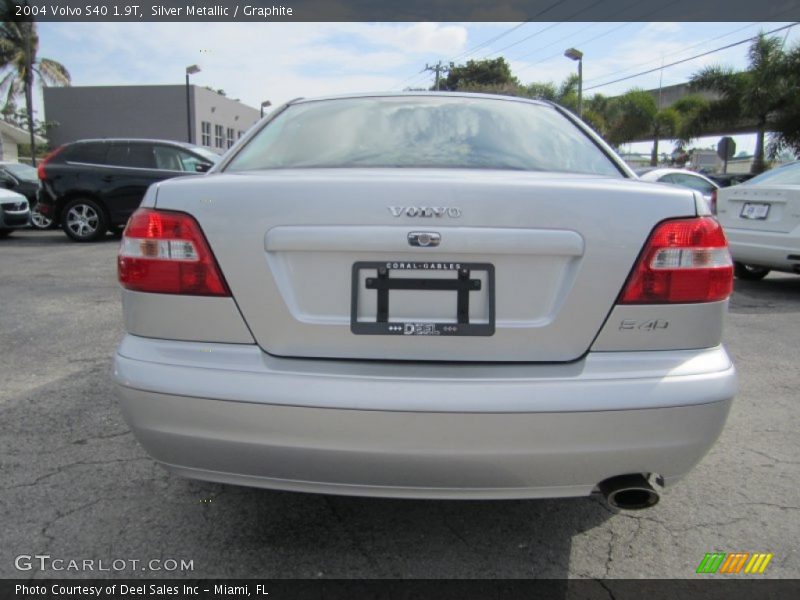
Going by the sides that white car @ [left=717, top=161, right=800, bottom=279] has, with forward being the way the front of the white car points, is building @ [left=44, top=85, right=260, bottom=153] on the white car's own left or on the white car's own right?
on the white car's own left

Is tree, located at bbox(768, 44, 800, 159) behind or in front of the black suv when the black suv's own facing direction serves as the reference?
in front

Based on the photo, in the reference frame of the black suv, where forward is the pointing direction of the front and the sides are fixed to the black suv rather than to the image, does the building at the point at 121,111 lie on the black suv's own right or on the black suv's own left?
on the black suv's own left

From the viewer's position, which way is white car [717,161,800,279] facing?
facing away from the viewer and to the right of the viewer

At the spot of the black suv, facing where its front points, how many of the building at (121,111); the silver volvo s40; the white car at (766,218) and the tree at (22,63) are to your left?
2

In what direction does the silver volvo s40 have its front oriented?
away from the camera

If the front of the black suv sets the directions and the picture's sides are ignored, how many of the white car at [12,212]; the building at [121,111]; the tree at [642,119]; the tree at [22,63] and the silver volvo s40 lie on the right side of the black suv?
1

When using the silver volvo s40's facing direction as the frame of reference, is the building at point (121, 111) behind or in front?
in front

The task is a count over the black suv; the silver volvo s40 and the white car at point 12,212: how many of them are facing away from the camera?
1

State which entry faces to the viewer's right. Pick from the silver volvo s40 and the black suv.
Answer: the black suv

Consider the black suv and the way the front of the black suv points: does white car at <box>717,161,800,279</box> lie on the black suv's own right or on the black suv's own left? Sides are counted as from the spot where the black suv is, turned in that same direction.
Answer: on the black suv's own right

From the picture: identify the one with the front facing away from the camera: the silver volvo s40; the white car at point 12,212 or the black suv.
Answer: the silver volvo s40

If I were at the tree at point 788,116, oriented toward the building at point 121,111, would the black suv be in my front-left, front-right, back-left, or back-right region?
front-left

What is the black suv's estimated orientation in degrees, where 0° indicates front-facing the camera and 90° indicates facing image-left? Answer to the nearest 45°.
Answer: approximately 270°

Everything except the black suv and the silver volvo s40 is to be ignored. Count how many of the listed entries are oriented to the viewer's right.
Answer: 1
